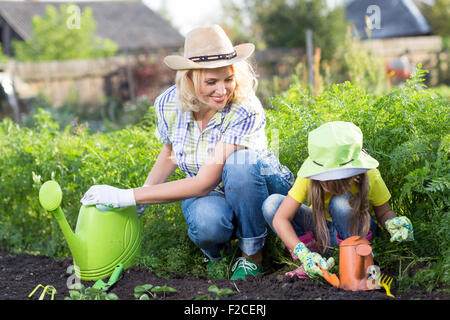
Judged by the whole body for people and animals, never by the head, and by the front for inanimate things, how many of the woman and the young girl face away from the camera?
0

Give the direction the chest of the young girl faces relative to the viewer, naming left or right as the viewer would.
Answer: facing the viewer

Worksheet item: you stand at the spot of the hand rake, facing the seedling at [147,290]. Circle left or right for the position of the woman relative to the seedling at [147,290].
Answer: right

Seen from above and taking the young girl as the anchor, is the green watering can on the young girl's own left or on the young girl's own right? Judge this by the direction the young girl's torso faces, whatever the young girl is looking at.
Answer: on the young girl's own right

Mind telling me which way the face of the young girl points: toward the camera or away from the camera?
toward the camera

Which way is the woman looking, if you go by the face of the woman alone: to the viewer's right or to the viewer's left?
to the viewer's right

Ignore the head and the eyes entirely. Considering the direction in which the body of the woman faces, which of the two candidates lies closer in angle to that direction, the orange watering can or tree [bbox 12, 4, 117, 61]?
the orange watering can

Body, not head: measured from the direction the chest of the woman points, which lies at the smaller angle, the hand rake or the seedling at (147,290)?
the seedling

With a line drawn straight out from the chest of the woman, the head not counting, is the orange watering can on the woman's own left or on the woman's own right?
on the woman's own left

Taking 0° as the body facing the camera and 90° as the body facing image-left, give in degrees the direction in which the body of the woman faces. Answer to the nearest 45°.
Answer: approximately 45°
